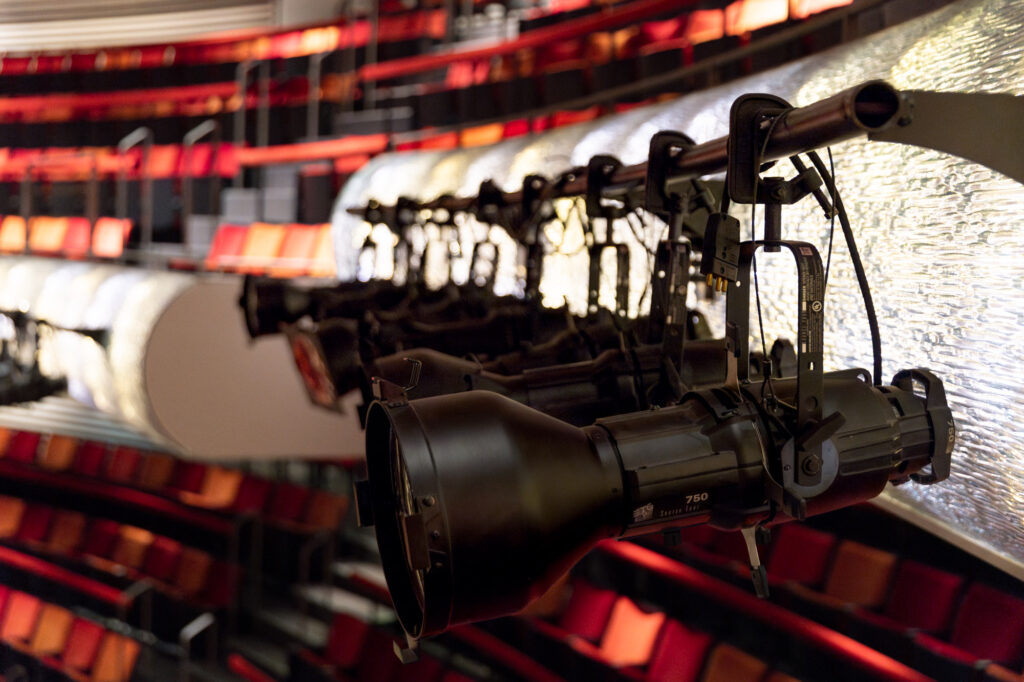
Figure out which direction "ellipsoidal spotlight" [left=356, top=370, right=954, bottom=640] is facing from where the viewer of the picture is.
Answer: facing to the left of the viewer

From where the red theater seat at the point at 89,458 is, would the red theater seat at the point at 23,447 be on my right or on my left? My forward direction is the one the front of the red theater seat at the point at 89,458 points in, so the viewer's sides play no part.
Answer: on my right

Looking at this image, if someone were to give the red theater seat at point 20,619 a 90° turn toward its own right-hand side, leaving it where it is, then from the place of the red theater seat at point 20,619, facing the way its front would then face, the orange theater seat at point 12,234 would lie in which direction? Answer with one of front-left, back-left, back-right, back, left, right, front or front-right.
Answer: front-right

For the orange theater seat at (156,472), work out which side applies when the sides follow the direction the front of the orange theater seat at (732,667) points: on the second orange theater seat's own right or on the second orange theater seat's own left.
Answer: on the second orange theater seat's own right

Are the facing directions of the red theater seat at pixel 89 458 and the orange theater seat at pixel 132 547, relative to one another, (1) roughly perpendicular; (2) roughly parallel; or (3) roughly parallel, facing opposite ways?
roughly parallel

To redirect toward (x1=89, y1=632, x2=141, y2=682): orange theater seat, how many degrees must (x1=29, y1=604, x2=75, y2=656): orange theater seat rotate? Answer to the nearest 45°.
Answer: approximately 90° to its left

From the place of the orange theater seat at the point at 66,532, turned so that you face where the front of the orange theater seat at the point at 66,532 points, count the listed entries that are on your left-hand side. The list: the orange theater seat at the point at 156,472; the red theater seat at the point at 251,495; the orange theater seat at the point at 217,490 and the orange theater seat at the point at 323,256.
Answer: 4

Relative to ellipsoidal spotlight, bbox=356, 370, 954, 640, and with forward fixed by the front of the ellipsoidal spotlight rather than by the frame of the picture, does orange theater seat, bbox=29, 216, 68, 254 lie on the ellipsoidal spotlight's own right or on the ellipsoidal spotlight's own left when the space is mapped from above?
on the ellipsoidal spotlight's own right

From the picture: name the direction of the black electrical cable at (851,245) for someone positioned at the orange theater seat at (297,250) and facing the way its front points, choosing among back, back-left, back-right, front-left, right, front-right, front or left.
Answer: front-left

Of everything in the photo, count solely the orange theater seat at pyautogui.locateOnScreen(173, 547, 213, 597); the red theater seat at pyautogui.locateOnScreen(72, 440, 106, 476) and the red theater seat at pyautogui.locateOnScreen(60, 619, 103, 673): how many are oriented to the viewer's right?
0

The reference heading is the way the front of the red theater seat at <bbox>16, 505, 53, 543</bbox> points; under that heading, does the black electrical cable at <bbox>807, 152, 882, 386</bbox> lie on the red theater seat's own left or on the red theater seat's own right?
on the red theater seat's own left
